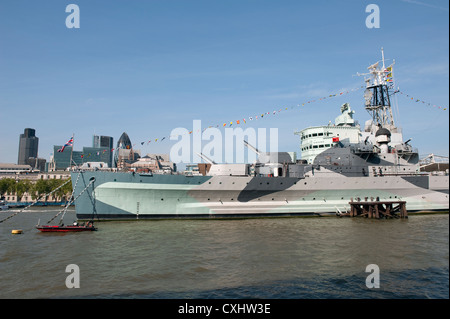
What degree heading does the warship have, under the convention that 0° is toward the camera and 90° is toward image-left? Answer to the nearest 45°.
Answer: approximately 90°
